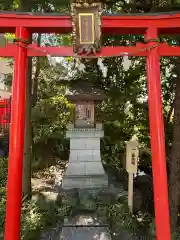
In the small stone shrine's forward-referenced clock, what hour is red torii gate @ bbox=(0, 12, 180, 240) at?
The red torii gate is roughly at 12 o'clock from the small stone shrine.

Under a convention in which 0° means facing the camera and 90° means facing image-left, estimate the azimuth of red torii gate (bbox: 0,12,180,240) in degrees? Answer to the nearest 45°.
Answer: approximately 0°

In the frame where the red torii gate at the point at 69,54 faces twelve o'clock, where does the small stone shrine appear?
The small stone shrine is roughly at 6 o'clock from the red torii gate.

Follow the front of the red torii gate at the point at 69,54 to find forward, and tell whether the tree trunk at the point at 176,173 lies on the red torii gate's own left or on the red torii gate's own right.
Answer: on the red torii gate's own left

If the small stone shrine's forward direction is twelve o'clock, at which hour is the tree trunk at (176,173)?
The tree trunk is roughly at 11 o'clock from the small stone shrine.

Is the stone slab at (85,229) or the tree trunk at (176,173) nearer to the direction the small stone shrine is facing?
the stone slab

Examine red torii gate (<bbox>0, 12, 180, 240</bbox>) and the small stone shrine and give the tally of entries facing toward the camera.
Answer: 2
